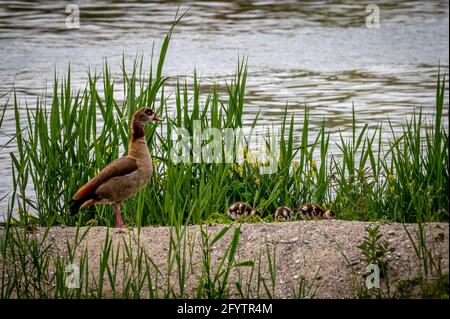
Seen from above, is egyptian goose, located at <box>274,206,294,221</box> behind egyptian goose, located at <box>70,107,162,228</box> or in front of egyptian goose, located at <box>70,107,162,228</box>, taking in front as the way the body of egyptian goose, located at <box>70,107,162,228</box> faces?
in front

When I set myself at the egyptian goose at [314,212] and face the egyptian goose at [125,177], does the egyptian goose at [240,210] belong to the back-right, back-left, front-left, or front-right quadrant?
front-right

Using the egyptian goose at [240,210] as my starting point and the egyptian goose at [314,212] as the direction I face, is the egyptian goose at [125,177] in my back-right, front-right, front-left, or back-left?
back-right

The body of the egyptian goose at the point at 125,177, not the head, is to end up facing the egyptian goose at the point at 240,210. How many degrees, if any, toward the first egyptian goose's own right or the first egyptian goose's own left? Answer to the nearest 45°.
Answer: approximately 45° to the first egyptian goose's own left

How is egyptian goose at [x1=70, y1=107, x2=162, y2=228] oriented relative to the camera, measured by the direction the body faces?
to the viewer's right
